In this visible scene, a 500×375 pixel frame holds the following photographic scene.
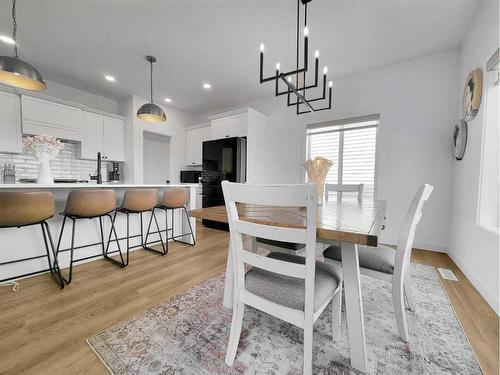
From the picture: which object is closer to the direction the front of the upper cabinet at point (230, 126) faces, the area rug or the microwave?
the area rug

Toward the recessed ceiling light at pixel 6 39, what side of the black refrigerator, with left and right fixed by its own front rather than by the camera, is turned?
front

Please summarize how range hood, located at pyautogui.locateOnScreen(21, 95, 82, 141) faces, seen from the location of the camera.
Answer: facing the viewer and to the right of the viewer

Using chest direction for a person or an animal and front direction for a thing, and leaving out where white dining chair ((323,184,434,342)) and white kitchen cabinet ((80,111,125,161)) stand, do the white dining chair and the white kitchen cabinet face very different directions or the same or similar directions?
very different directions

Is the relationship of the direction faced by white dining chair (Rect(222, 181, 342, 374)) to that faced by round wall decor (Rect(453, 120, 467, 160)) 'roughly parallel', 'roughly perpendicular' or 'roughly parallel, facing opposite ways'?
roughly perpendicular

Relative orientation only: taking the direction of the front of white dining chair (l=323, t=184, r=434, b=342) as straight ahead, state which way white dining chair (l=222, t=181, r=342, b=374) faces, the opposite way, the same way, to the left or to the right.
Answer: to the right

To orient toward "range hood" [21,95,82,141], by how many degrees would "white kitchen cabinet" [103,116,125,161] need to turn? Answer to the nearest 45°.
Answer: approximately 135° to its right

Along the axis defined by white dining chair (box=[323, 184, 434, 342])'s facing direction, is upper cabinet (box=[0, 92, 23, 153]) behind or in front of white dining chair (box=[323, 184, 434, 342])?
in front

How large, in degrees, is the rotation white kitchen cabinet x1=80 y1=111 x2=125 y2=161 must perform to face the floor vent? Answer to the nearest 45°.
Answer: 0° — it already faces it

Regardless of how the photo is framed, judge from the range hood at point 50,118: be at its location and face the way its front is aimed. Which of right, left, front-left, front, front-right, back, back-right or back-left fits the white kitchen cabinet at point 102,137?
front-left

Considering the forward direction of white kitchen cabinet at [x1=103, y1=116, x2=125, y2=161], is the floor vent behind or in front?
in front

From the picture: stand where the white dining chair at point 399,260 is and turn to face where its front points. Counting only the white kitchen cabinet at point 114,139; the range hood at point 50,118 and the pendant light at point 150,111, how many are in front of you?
3
